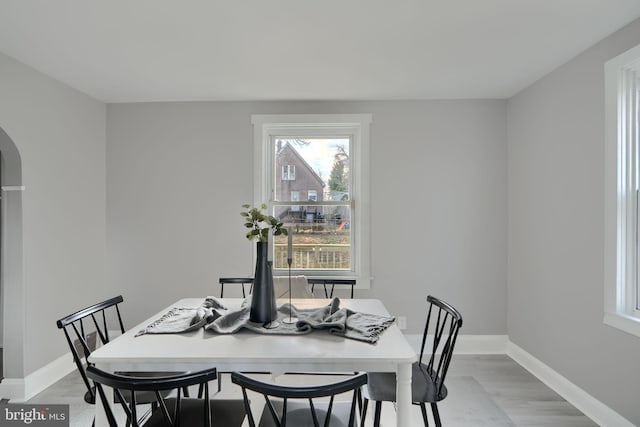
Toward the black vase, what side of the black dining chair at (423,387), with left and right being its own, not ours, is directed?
front

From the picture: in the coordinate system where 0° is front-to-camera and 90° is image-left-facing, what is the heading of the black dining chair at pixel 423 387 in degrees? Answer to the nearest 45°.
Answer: approximately 90°

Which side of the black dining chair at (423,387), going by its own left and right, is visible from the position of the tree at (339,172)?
right

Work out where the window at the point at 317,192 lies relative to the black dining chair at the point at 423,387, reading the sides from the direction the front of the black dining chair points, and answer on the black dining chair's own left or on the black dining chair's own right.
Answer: on the black dining chair's own right

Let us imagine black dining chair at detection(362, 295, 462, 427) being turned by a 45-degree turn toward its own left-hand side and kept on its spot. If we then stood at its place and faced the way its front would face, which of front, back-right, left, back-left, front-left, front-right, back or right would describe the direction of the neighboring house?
right

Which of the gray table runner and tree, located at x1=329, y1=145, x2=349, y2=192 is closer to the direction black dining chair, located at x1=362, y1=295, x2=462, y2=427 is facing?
the gray table runner

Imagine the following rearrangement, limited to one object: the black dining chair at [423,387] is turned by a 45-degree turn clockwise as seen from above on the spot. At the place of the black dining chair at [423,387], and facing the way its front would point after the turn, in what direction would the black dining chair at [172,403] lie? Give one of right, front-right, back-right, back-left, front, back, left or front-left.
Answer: left
